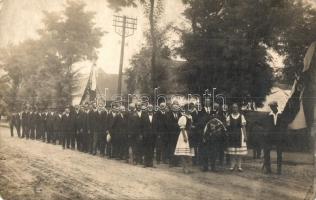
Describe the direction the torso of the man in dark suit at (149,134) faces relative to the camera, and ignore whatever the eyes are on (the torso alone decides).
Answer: toward the camera

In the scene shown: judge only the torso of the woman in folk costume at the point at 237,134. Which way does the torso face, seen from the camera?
toward the camera

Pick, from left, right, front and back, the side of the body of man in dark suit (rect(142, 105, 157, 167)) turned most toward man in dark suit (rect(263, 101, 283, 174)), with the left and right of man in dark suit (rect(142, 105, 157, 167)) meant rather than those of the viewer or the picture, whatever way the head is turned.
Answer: left

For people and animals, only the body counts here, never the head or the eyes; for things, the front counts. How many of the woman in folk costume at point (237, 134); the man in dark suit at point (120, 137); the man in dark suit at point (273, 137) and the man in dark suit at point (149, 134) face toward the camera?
4

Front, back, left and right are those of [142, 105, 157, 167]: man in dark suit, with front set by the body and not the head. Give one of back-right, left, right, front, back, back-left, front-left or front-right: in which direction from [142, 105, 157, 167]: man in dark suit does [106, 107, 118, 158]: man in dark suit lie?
back-right

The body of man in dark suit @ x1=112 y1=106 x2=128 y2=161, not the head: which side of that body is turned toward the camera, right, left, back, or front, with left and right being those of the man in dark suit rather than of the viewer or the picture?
front

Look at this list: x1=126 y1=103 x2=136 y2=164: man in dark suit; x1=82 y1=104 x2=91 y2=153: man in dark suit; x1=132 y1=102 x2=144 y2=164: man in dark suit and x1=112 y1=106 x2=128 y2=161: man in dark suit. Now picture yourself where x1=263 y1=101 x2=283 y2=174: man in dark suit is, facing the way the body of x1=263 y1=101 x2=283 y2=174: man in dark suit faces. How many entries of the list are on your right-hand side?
4

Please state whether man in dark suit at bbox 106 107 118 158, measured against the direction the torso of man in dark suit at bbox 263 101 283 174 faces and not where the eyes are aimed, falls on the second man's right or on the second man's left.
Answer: on the second man's right

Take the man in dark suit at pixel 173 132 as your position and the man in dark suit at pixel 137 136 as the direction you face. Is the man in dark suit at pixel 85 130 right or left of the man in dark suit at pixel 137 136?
right

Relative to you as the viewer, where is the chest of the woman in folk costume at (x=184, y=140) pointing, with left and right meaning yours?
facing the viewer and to the right of the viewer

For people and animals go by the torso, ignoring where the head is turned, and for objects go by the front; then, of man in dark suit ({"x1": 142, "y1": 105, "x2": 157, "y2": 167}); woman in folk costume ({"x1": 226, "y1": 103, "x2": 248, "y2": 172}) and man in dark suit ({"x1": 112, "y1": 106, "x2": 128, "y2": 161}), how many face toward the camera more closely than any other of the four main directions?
3

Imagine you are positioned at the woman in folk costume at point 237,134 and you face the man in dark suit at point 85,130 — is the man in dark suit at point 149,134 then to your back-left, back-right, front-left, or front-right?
front-left

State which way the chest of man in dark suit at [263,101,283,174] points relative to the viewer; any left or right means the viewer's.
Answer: facing the viewer

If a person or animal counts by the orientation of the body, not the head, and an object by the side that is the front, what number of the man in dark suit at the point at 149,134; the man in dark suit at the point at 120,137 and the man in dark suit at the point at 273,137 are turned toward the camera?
3
